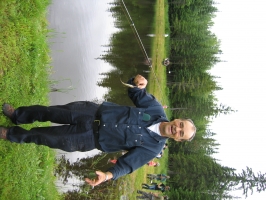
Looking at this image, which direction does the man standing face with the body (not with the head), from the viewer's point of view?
toward the camera
